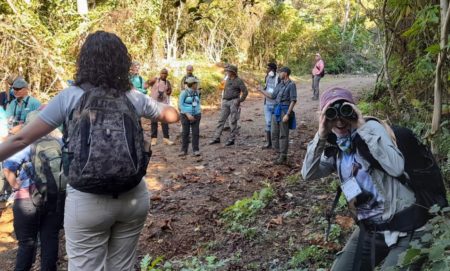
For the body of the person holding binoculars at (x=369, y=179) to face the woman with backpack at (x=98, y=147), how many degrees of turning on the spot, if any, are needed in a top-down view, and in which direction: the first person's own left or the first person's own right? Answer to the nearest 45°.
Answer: approximately 90° to the first person's own right

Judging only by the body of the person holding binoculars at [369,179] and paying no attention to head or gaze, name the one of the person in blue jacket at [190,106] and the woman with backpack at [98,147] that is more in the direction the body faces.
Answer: the woman with backpack

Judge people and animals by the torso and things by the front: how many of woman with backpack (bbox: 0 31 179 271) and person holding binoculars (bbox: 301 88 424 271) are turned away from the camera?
1

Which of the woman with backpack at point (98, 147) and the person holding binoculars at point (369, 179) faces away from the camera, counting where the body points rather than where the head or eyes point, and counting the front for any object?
the woman with backpack

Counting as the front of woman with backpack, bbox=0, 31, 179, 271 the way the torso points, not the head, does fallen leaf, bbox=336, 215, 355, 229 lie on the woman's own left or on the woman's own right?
on the woman's own right

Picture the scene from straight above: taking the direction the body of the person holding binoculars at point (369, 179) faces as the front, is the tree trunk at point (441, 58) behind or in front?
behind

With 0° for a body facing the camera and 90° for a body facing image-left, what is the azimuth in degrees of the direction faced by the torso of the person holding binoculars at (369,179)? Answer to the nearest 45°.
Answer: approximately 0°

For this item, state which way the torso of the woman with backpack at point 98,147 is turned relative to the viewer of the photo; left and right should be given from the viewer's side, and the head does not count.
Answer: facing away from the viewer

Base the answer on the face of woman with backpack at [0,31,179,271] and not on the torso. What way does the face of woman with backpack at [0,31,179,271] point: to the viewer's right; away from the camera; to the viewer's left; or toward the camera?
away from the camera

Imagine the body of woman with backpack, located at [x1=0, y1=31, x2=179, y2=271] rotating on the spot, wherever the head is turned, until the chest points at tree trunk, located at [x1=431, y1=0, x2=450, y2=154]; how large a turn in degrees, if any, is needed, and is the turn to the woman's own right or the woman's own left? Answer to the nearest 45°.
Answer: approximately 90° to the woman's own right
